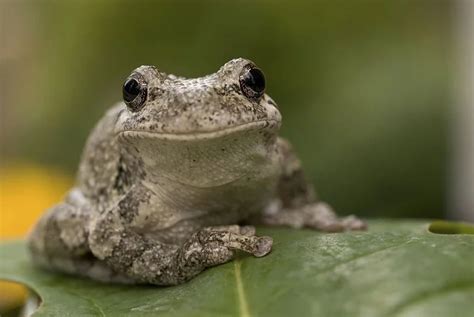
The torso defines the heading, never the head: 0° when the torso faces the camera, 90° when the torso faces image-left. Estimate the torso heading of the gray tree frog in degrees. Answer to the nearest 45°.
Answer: approximately 0°
